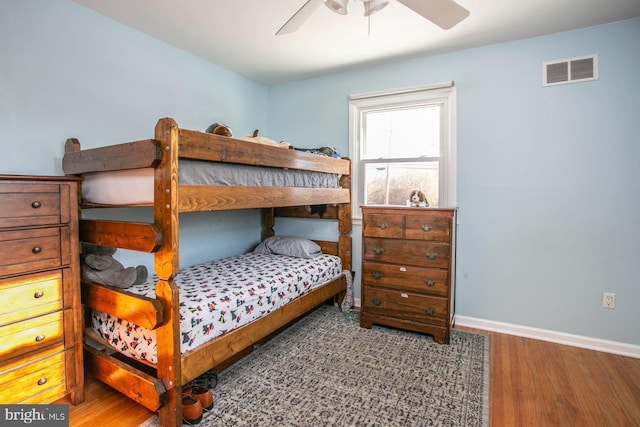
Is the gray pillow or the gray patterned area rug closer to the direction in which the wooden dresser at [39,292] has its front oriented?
the gray patterned area rug

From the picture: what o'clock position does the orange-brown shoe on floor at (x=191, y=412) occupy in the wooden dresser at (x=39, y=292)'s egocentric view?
The orange-brown shoe on floor is roughly at 12 o'clock from the wooden dresser.

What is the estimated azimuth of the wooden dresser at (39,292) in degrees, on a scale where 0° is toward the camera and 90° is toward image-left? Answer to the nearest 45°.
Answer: approximately 315°

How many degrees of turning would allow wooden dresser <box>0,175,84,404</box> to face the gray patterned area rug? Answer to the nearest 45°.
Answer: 0° — it already faces it

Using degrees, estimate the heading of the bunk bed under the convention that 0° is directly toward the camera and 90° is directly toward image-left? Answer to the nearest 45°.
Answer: approximately 45°

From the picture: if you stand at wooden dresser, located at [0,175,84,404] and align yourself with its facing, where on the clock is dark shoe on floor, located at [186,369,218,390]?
The dark shoe on floor is roughly at 11 o'clock from the wooden dresser.

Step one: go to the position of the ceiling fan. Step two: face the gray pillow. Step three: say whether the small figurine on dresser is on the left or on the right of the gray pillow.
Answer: right
